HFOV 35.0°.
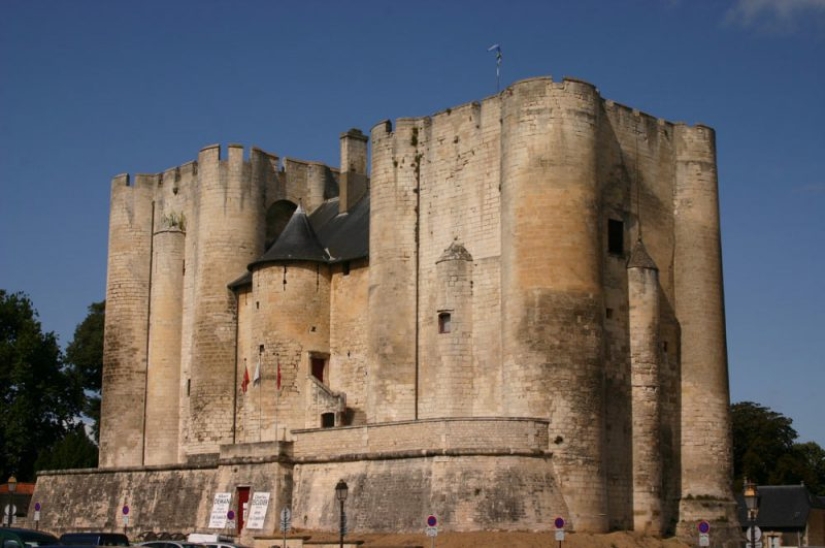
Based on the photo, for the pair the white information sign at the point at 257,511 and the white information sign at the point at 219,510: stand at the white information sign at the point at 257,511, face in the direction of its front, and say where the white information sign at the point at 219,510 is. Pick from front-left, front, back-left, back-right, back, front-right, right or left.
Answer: back-right

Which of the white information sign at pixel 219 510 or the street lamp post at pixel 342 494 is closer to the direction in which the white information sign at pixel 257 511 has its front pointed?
the street lamp post

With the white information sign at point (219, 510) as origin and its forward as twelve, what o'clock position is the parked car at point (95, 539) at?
The parked car is roughly at 1 o'clock from the white information sign.

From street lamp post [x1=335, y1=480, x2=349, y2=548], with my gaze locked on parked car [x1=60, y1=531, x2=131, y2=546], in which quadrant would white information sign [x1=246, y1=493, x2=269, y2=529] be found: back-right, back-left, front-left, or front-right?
front-right

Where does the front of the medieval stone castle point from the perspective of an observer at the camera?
facing the viewer and to the left of the viewer

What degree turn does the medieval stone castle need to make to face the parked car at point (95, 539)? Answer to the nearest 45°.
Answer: approximately 45° to its right

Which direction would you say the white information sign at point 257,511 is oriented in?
toward the camera

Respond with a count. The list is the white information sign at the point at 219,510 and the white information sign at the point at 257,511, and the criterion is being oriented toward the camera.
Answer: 2

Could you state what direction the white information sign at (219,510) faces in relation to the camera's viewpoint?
facing the viewer

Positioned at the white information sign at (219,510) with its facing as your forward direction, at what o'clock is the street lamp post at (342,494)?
The street lamp post is roughly at 11 o'clock from the white information sign.

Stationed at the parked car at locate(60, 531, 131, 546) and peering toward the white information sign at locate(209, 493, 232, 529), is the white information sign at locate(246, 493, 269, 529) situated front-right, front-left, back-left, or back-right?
front-right

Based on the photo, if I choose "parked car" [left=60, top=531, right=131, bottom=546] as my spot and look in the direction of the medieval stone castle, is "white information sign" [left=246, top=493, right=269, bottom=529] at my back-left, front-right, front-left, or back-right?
front-left

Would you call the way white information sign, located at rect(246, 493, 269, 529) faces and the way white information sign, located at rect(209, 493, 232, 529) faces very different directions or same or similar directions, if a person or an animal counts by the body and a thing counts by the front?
same or similar directions
